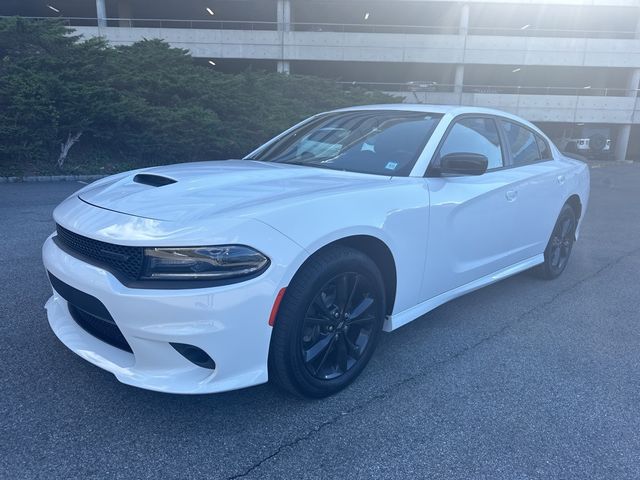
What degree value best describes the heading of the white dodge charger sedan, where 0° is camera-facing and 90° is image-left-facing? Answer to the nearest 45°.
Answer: approximately 45°

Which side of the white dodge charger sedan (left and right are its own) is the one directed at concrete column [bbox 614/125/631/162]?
back
